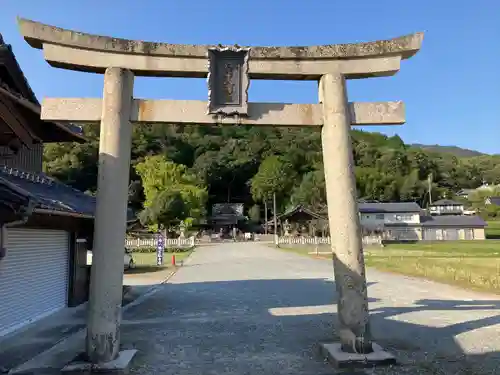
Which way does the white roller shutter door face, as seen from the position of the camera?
facing the viewer and to the right of the viewer

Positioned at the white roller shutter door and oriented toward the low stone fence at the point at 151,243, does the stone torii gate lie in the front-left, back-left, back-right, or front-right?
back-right

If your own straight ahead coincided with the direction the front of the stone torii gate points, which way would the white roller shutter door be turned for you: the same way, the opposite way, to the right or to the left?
to the left

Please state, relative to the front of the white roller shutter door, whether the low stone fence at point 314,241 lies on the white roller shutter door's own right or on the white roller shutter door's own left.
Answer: on the white roller shutter door's own left

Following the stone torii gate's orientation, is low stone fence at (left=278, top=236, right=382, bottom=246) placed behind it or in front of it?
behind

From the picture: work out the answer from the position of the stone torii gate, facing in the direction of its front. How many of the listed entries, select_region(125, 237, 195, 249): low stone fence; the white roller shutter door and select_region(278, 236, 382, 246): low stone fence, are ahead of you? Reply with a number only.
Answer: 0

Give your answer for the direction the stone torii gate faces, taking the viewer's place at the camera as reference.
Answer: facing the viewer

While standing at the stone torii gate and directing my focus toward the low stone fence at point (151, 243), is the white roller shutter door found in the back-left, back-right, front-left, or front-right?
front-left

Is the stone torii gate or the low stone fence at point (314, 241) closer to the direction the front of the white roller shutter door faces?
the stone torii gate

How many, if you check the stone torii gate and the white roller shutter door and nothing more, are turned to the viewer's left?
0

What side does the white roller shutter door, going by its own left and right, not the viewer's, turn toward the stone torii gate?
front

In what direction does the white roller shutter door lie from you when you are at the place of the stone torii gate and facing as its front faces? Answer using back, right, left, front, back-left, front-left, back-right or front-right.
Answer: back-right

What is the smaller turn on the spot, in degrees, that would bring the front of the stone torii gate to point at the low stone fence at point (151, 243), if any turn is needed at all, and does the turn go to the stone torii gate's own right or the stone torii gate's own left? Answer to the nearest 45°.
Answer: approximately 180°
